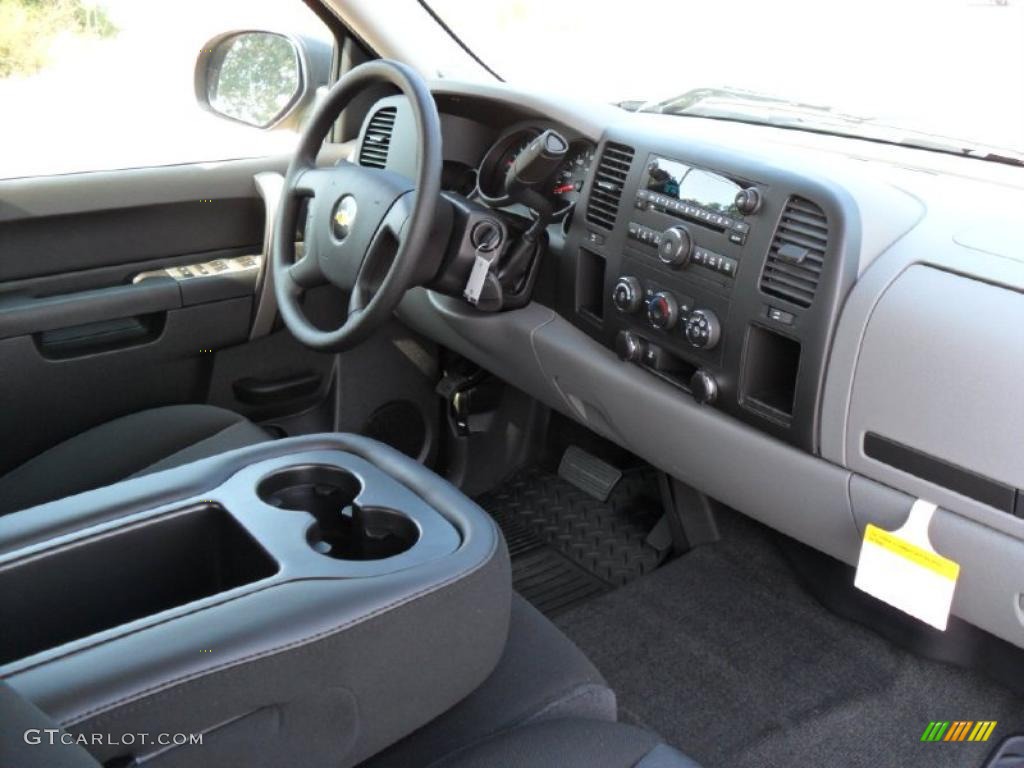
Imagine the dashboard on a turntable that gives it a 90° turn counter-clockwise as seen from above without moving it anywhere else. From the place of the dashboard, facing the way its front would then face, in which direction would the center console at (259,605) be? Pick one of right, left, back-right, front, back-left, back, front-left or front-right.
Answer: right
